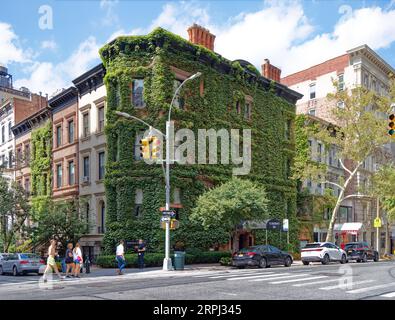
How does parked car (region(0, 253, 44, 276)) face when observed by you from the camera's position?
facing away from the viewer and to the left of the viewer

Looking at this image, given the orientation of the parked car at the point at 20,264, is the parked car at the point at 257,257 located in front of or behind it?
behind

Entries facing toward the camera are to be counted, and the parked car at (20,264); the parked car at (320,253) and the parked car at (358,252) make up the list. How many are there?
0
